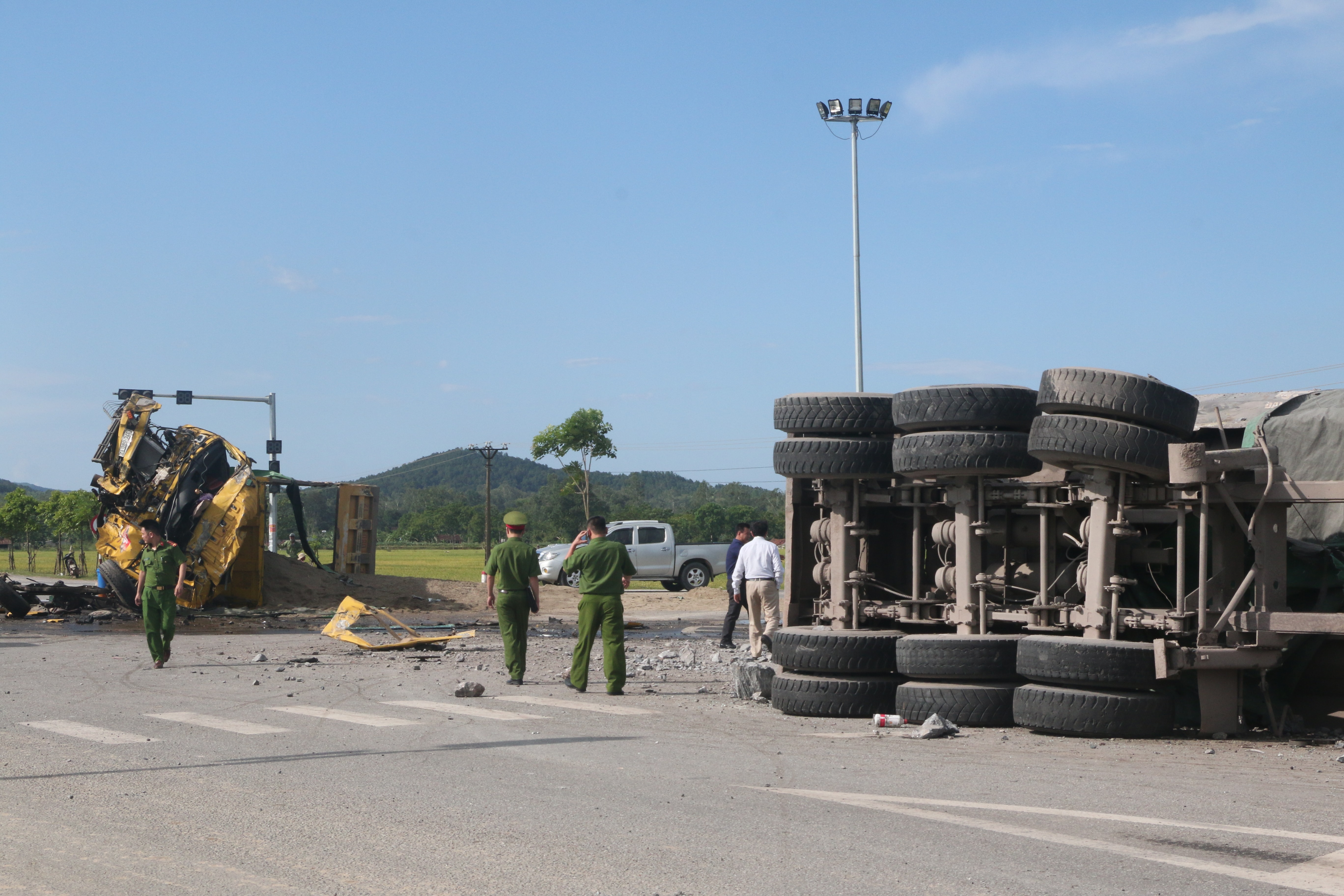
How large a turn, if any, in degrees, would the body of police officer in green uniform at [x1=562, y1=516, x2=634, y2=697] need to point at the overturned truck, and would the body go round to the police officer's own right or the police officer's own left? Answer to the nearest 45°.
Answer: approximately 135° to the police officer's own right

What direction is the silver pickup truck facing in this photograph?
to the viewer's left

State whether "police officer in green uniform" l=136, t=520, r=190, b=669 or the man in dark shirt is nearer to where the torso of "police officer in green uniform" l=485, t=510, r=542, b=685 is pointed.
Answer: the man in dark shirt

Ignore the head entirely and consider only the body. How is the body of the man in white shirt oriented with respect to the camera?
away from the camera

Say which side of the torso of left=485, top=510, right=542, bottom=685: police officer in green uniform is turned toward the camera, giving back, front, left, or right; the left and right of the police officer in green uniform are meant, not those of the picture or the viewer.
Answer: back

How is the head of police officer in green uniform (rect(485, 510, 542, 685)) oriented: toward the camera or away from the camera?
away from the camera

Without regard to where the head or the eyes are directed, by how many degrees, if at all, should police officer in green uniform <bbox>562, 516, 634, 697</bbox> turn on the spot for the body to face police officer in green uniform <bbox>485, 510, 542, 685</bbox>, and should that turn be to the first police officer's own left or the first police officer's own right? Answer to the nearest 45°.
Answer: approximately 45° to the first police officer's own left

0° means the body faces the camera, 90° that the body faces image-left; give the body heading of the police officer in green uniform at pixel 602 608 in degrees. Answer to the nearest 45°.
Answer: approximately 180°

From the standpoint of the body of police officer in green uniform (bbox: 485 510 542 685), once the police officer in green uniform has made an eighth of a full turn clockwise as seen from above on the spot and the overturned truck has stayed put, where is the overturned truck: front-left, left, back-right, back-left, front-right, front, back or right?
right

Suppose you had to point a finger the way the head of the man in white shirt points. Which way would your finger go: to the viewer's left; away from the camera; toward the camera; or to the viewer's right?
away from the camera

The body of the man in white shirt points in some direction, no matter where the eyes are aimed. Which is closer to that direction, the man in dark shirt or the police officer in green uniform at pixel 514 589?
the man in dark shirt

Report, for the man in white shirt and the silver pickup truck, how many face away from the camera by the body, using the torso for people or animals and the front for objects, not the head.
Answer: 1
